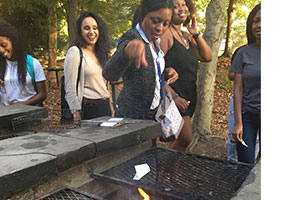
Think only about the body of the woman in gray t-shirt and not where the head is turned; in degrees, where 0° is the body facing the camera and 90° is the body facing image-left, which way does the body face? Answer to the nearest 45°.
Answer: approximately 0°

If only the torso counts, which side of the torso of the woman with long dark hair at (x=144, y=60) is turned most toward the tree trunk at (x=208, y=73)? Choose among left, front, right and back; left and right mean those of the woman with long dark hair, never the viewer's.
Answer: left

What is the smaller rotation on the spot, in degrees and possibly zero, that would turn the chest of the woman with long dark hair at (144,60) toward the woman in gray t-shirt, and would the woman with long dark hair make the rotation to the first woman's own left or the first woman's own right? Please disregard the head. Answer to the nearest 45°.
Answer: approximately 45° to the first woman's own left

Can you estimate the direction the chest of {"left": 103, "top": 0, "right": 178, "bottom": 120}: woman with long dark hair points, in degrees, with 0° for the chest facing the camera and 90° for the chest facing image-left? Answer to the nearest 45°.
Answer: approximately 315°
